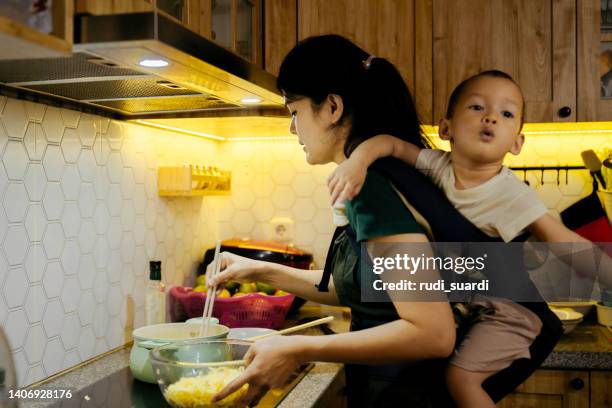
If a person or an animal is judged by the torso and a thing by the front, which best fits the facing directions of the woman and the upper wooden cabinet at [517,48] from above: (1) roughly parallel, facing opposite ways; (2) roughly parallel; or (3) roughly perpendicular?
roughly perpendicular

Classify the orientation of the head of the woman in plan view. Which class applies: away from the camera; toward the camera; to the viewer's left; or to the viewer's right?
to the viewer's left

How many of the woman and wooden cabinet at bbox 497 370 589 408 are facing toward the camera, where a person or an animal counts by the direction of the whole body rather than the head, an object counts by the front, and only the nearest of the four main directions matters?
1

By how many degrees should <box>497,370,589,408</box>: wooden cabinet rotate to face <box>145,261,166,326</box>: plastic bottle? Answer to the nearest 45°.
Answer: approximately 90° to its right

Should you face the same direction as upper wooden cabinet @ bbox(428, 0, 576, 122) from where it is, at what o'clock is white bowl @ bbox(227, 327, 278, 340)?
The white bowl is roughly at 2 o'clock from the upper wooden cabinet.

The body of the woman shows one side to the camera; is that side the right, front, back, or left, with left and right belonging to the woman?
left

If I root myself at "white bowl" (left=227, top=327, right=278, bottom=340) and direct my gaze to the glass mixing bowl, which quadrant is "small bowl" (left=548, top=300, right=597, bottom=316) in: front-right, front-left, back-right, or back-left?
back-left

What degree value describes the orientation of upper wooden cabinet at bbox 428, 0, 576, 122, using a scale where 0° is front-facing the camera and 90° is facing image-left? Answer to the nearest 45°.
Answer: approximately 0°

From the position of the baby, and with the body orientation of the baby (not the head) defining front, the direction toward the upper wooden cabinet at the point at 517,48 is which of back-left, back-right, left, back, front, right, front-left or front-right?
back-right

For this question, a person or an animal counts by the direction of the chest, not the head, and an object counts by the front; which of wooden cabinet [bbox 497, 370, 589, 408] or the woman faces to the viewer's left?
the woman

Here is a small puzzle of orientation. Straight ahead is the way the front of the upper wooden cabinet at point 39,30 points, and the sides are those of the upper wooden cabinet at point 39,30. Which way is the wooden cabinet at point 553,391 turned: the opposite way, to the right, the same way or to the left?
to the right

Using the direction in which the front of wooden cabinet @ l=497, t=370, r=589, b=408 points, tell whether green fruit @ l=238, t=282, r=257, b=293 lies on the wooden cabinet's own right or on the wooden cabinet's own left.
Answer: on the wooden cabinet's own right
